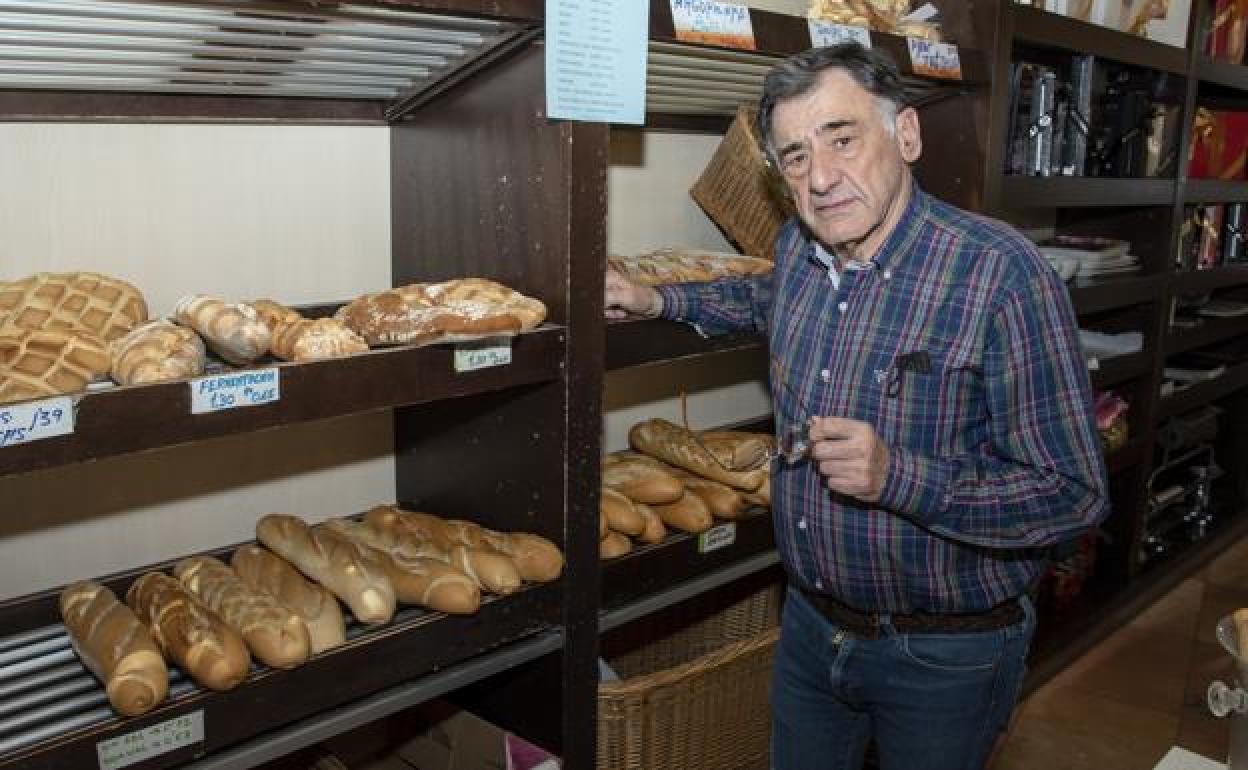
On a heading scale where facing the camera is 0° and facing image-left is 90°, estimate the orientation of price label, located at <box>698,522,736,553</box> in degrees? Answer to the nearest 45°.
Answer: approximately 315°

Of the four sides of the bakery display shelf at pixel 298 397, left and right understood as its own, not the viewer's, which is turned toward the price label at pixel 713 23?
left

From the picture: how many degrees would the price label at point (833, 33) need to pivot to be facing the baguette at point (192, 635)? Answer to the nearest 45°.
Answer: approximately 90° to its right
